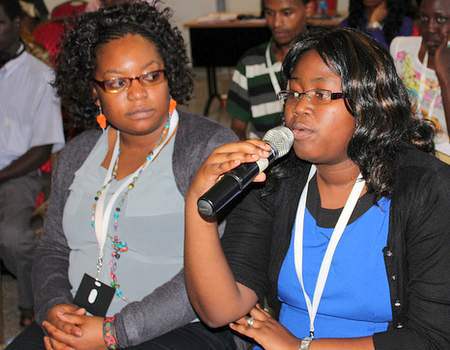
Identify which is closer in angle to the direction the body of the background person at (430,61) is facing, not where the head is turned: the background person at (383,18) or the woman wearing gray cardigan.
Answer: the woman wearing gray cardigan

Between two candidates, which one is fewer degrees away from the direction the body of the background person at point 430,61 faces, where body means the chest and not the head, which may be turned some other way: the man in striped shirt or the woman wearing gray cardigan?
the woman wearing gray cardigan

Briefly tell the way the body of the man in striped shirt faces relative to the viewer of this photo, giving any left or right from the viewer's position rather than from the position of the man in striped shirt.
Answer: facing the viewer and to the right of the viewer

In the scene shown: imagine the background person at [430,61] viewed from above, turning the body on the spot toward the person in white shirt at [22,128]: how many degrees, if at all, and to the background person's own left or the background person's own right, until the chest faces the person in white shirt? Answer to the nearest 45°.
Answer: approximately 90° to the background person's own right

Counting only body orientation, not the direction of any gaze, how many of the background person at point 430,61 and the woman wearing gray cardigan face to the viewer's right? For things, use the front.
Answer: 0

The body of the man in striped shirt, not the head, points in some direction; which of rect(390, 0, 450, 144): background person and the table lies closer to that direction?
the background person

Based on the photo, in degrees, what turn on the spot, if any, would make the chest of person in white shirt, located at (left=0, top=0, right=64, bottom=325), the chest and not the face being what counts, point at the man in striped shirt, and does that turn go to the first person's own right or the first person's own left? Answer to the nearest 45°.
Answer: approximately 135° to the first person's own left

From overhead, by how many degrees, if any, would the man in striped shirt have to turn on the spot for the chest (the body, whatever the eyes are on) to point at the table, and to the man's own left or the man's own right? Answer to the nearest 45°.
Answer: approximately 135° to the man's own left

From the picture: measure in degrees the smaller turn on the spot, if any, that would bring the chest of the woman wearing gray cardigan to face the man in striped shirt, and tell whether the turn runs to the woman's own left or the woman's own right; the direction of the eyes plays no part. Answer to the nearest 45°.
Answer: approximately 180°

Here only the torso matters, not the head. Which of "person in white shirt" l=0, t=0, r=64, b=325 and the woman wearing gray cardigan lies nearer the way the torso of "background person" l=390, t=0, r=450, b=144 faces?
the woman wearing gray cardigan

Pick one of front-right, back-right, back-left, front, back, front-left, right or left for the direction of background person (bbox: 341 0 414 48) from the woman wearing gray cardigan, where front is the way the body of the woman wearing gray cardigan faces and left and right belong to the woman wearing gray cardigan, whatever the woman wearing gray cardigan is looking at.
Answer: back

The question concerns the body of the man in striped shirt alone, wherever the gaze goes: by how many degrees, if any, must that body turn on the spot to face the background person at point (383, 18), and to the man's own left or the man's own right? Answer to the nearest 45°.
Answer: approximately 90° to the man's own left
